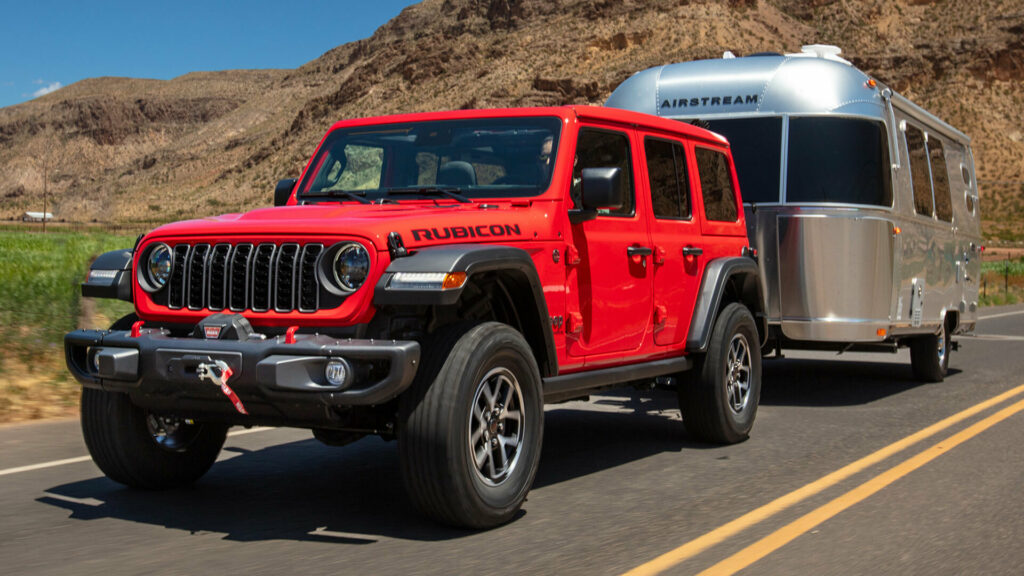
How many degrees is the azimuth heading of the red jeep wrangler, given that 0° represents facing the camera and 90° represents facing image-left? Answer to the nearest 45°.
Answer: approximately 45°

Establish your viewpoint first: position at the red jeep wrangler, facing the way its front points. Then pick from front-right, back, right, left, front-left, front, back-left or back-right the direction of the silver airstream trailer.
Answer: back

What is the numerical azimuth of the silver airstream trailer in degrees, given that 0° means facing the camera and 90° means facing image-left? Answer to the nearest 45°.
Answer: approximately 45°

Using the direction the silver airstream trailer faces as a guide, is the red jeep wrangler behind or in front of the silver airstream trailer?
in front

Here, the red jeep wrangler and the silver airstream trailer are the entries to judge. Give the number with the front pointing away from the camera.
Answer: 0
